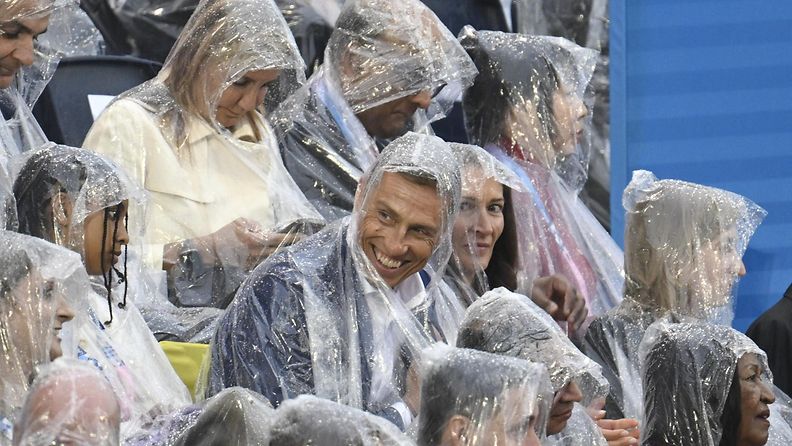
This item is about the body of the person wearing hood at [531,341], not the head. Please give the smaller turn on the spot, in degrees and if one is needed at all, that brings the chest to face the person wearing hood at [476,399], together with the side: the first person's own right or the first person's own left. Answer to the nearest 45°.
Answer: approximately 90° to the first person's own right

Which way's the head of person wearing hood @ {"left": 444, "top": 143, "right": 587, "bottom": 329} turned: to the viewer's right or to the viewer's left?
to the viewer's left

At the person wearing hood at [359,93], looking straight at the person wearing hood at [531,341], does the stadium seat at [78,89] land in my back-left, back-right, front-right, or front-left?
back-right

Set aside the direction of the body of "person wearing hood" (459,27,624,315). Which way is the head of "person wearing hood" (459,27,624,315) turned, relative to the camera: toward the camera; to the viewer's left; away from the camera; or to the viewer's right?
to the viewer's right

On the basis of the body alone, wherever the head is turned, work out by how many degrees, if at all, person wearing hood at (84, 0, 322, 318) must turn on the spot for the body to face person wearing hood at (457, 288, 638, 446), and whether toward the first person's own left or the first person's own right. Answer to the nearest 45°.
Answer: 0° — they already face them

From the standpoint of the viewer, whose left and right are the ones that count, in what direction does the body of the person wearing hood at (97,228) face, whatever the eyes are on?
facing to the right of the viewer

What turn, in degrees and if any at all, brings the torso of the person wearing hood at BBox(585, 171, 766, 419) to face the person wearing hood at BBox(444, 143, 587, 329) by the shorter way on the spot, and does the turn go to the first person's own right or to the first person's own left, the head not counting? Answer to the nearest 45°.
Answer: approximately 135° to the first person's own right

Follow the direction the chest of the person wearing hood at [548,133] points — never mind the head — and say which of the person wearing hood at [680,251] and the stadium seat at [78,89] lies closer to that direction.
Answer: the person wearing hood

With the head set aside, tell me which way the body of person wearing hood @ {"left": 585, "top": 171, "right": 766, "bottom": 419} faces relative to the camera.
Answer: to the viewer's right

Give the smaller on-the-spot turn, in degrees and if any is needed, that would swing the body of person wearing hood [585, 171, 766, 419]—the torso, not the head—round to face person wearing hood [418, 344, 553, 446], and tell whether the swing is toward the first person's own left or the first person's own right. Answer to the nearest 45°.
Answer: approximately 90° to the first person's own right
